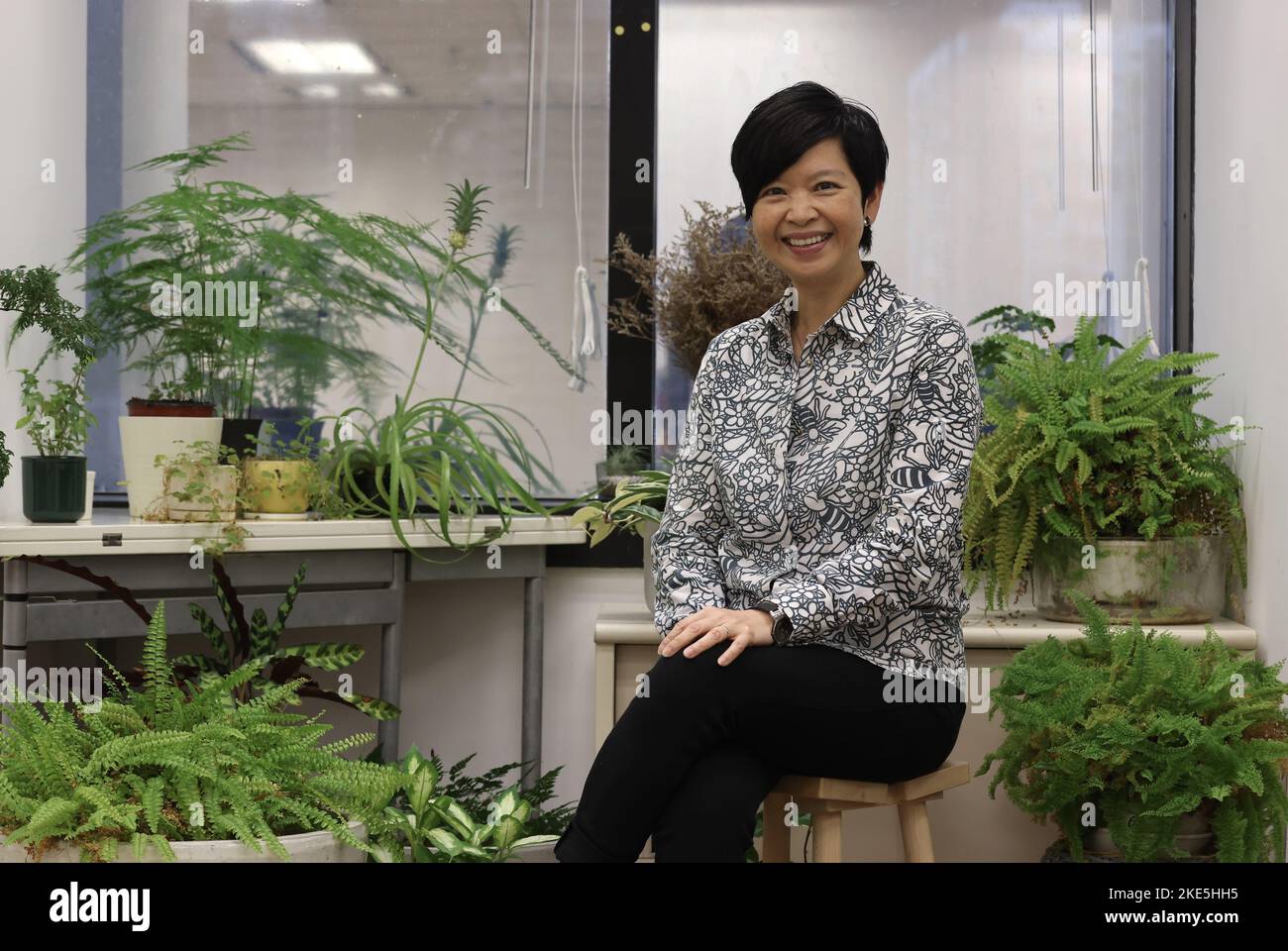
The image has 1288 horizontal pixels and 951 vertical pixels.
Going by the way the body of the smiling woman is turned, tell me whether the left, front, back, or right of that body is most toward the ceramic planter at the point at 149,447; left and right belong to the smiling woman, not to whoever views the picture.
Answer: right

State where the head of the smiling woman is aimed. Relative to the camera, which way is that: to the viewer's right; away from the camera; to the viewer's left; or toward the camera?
toward the camera

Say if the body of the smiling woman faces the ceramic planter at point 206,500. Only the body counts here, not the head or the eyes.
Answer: no

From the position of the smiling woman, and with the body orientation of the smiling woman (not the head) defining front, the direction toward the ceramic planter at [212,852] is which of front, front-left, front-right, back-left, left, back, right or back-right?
front-right

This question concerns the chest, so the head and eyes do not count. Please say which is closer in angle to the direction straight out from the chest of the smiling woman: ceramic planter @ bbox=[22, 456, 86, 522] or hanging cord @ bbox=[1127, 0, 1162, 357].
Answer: the ceramic planter

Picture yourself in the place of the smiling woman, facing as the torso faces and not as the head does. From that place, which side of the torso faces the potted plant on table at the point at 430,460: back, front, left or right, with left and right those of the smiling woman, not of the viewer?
right

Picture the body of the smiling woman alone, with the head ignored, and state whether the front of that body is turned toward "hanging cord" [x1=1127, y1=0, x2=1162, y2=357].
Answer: no

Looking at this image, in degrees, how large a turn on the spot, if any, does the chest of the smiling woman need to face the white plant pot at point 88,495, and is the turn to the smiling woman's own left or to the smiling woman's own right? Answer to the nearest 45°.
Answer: approximately 90° to the smiling woman's own right

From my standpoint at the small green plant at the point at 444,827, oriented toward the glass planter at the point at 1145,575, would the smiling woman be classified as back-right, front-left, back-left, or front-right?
front-right

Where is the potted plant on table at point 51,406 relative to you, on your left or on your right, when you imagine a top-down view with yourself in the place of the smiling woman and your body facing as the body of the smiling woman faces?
on your right

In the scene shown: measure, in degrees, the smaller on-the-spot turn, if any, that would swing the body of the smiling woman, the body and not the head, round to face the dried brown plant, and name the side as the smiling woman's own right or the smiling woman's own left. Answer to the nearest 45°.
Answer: approximately 135° to the smiling woman's own right

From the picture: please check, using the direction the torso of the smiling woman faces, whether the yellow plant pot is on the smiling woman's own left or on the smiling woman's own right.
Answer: on the smiling woman's own right

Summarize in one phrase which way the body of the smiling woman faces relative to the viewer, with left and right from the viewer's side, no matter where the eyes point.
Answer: facing the viewer and to the left of the viewer
